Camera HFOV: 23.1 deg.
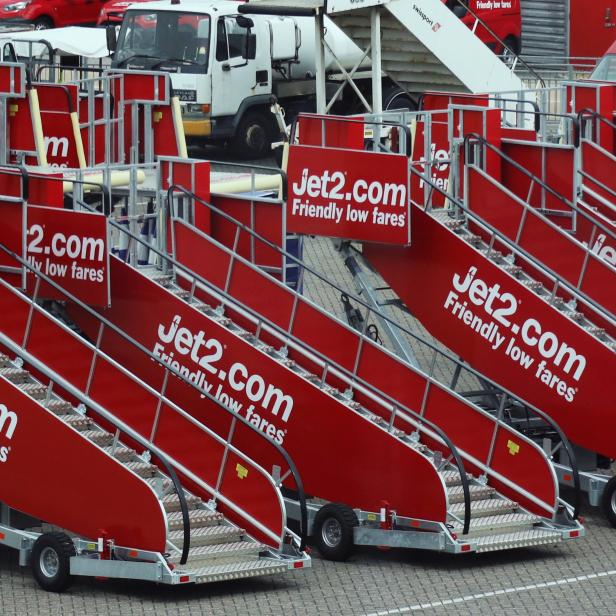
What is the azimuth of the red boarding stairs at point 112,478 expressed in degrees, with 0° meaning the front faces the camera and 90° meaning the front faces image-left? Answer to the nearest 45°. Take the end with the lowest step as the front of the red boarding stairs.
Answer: approximately 315°

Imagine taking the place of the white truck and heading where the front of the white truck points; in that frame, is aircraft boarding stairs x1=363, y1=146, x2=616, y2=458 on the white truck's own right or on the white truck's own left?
on the white truck's own left

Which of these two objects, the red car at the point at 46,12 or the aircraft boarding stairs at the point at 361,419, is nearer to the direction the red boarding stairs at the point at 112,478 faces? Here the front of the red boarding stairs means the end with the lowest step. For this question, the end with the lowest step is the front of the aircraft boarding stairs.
the aircraft boarding stairs

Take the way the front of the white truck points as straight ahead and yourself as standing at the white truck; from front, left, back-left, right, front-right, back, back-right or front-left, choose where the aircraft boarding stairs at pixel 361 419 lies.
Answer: front-left

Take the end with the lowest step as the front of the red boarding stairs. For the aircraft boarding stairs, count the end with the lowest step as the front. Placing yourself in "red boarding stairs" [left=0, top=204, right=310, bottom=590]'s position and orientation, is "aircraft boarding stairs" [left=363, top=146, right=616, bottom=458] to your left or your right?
on your left

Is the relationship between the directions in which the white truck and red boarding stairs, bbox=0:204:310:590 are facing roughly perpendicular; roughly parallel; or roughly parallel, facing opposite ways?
roughly perpendicular

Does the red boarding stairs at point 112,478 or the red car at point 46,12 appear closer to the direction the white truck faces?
the red boarding stairs

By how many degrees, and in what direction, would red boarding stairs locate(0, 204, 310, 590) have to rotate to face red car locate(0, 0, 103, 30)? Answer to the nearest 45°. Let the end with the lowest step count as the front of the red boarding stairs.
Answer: approximately 135° to its left

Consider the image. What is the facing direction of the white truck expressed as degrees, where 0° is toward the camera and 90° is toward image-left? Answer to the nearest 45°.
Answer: approximately 45°

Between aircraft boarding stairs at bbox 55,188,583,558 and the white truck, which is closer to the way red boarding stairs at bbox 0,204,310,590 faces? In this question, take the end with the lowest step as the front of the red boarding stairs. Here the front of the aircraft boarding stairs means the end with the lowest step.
the aircraft boarding stairs

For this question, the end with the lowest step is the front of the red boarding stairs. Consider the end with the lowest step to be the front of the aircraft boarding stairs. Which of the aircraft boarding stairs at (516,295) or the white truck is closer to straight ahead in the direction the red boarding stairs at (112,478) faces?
the aircraft boarding stairs
